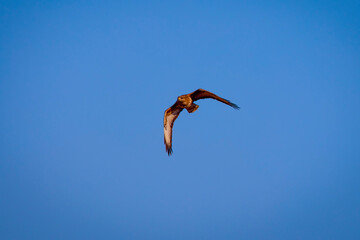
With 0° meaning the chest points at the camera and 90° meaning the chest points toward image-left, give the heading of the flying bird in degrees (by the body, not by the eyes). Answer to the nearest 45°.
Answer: approximately 45°
